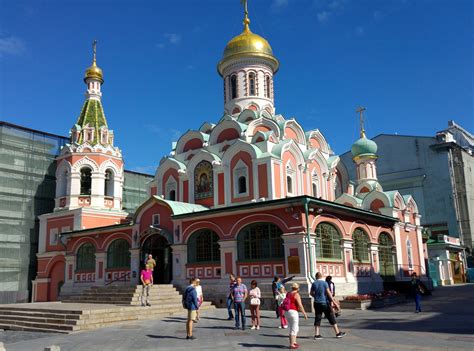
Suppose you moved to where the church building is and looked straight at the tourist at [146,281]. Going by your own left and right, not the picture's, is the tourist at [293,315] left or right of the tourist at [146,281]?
left

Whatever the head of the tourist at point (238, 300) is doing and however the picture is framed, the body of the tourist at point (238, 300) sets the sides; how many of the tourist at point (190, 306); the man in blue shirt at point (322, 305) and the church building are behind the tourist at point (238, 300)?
1

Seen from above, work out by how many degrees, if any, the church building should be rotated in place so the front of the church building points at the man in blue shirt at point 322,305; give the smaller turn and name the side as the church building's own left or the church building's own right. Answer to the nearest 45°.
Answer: approximately 45° to the church building's own left

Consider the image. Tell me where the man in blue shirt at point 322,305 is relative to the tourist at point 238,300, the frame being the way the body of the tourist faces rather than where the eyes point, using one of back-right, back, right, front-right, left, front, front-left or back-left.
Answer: front-left

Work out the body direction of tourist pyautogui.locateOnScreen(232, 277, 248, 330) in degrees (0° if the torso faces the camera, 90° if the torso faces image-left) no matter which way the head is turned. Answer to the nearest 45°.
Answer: approximately 0°

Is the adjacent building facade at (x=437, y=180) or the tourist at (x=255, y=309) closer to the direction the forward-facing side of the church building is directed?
the tourist

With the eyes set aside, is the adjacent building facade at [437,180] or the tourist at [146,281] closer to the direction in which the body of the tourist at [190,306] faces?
the adjacent building facade

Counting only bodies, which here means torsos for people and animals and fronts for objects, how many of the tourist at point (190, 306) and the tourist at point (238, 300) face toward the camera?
1
